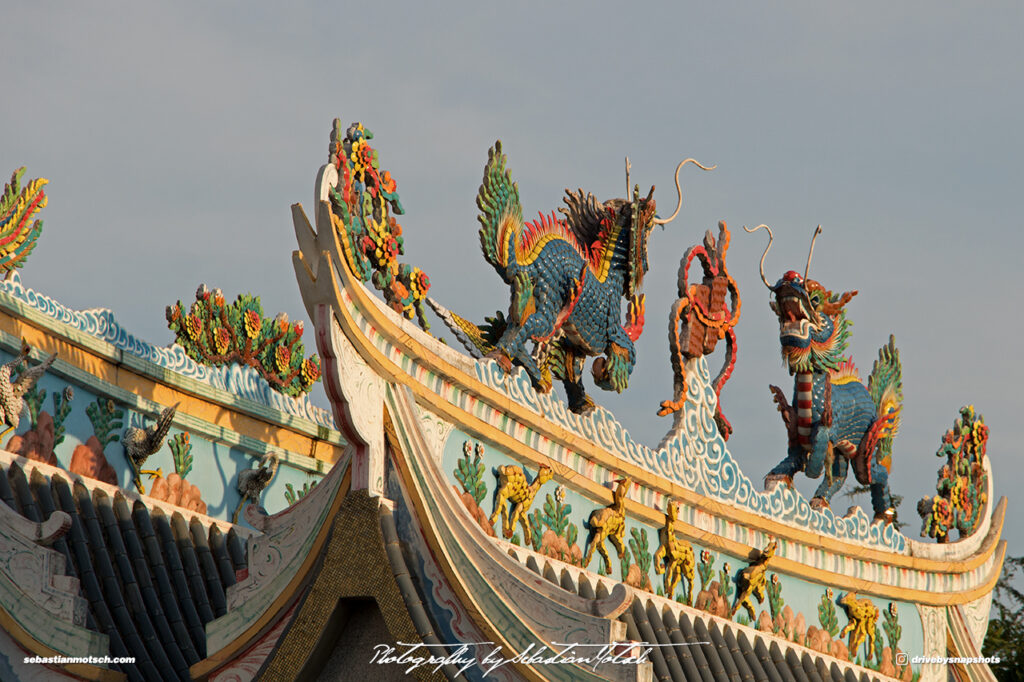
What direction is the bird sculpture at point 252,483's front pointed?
to the viewer's right

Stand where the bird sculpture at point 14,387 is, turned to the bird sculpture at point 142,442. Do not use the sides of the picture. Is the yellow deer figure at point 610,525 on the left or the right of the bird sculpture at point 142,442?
right
